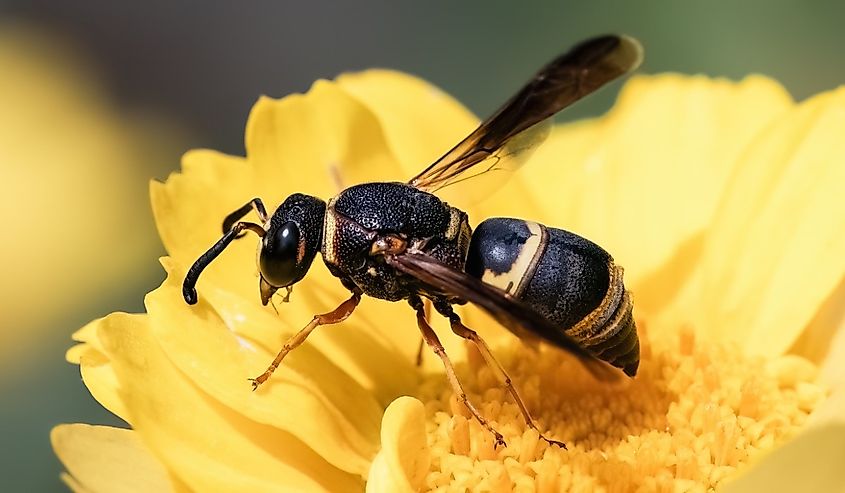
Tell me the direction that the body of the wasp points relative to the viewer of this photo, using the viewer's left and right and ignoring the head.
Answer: facing to the left of the viewer
